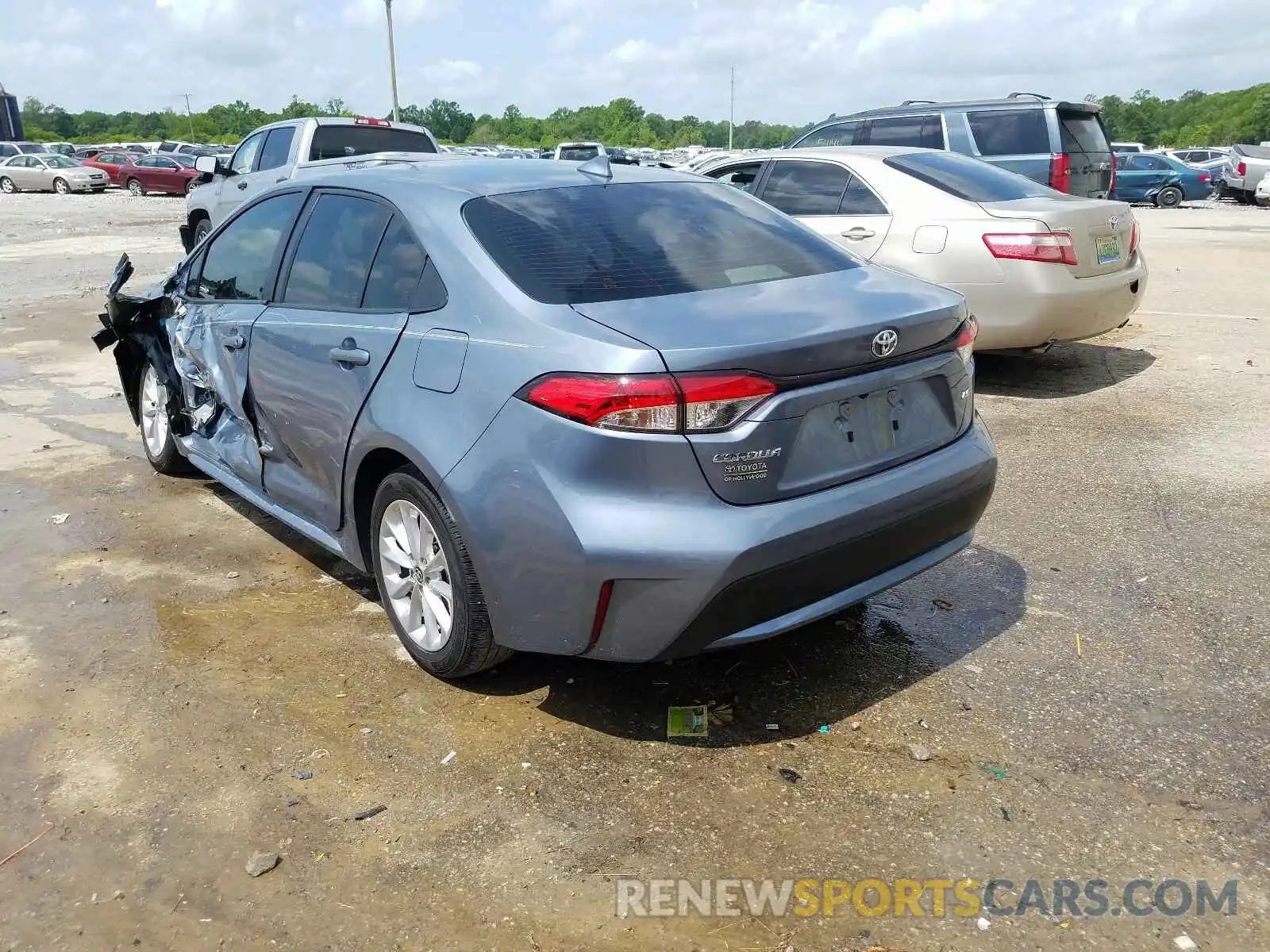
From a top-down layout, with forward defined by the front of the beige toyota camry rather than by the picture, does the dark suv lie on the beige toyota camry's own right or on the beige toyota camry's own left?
on the beige toyota camry's own right

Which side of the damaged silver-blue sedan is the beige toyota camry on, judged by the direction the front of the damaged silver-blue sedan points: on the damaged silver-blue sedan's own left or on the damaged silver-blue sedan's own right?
on the damaged silver-blue sedan's own right

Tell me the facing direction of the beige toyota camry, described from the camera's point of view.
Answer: facing away from the viewer and to the left of the viewer

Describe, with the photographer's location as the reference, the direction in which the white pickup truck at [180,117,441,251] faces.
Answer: facing away from the viewer and to the left of the viewer

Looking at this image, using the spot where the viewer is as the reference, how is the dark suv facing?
facing away from the viewer and to the left of the viewer

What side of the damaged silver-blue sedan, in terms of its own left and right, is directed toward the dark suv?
right

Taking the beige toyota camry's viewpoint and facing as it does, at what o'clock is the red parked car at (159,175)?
The red parked car is roughly at 12 o'clock from the beige toyota camry.

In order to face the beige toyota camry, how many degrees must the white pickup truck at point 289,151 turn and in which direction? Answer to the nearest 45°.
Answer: approximately 180°

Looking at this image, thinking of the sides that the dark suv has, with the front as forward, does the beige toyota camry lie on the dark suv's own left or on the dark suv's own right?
on the dark suv's own left

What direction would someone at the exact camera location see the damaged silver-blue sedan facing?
facing away from the viewer and to the left of the viewer

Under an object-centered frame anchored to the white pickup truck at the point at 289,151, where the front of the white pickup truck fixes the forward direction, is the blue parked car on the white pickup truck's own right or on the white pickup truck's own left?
on the white pickup truck's own right

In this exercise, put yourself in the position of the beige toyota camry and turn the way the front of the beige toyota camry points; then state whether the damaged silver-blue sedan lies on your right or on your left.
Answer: on your left
